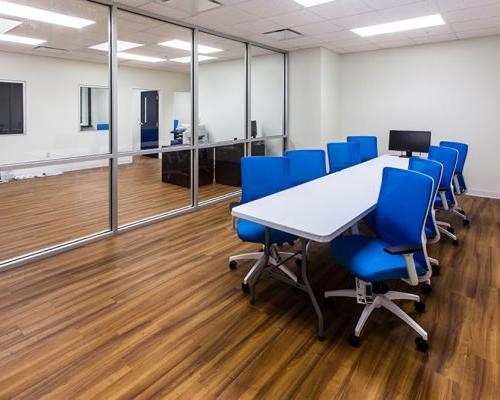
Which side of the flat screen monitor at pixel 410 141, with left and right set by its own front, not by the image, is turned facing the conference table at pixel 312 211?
front

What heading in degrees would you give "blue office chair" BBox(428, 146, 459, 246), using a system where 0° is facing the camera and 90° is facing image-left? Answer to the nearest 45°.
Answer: approximately 45°

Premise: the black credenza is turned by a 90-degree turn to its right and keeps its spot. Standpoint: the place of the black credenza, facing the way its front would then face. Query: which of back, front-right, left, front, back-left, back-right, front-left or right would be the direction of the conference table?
back-left

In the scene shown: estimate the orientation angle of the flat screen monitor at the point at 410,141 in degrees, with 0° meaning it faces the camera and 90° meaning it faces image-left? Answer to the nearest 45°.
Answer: approximately 0°

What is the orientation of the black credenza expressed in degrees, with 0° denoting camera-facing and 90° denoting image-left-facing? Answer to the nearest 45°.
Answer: approximately 45°

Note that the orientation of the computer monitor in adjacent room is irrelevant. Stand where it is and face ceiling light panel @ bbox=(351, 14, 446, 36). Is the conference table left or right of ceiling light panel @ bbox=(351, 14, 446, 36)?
right
